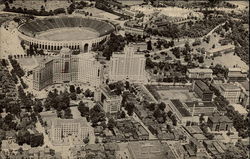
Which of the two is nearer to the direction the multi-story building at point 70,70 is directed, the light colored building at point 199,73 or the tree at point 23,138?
the tree

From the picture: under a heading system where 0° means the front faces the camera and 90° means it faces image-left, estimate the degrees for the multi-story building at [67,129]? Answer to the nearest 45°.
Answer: approximately 0°

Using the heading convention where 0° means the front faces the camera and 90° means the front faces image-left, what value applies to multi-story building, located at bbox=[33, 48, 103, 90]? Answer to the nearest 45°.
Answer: approximately 0°

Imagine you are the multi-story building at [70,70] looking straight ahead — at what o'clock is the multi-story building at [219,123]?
the multi-story building at [219,123] is roughly at 10 o'clock from the multi-story building at [70,70].

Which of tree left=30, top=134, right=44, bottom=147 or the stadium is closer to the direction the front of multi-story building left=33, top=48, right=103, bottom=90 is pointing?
the tree

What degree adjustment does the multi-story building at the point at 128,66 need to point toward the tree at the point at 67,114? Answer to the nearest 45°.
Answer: approximately 45° to its right

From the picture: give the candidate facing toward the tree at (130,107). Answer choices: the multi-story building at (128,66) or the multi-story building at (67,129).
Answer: the multi-story building at (128,66)

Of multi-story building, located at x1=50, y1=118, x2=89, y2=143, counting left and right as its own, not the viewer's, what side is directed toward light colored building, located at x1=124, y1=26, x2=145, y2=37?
back

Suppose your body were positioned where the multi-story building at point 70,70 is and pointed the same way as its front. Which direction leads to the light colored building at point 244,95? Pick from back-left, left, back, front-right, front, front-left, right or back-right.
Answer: left

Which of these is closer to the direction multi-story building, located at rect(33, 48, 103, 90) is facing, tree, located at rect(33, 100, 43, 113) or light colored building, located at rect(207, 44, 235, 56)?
the tree

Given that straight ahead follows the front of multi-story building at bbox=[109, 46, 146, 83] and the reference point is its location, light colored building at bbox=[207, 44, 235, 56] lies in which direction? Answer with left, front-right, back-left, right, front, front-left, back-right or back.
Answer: back-left

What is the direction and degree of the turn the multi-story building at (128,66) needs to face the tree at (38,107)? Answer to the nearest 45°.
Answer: approximately 45° to its right

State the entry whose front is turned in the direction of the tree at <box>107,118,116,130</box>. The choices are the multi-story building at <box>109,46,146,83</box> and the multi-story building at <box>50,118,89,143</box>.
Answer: the multi-story building at <box>109,46,146,83</box>

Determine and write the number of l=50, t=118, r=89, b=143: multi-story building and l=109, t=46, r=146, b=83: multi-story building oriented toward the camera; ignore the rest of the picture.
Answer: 2
